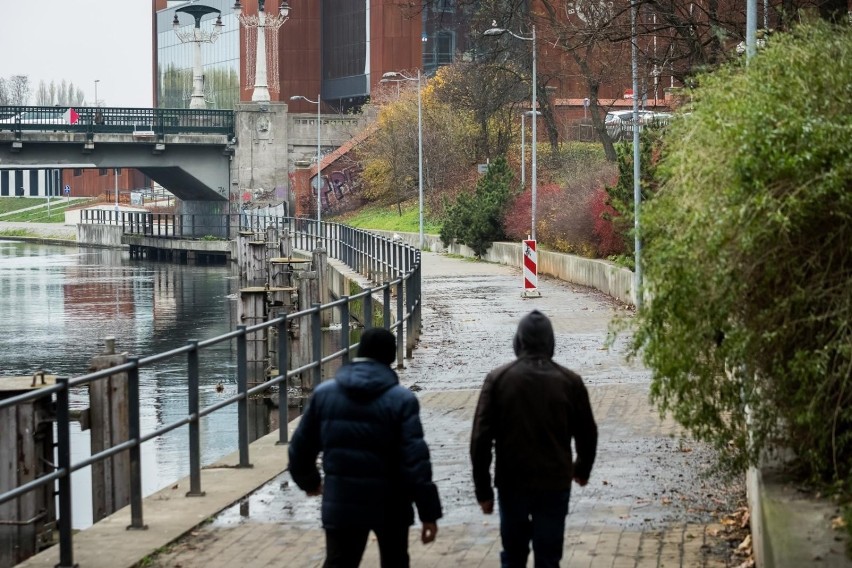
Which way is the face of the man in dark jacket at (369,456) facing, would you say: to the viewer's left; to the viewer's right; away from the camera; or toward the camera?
away from the camera

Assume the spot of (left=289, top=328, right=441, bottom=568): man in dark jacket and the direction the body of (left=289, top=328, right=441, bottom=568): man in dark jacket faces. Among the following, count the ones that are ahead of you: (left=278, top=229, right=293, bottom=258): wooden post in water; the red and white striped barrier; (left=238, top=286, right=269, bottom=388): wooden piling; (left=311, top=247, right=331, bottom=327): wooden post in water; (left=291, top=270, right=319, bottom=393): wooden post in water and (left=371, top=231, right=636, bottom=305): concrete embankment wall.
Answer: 6

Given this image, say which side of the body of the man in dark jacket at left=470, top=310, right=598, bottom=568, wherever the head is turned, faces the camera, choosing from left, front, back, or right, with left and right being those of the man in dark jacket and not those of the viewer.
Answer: back

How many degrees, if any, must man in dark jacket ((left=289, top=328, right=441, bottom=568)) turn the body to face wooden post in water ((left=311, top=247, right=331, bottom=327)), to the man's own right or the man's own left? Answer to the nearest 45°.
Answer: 0° — they already face it

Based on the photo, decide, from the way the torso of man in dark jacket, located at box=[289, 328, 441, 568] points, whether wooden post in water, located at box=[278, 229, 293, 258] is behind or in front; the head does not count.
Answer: in front

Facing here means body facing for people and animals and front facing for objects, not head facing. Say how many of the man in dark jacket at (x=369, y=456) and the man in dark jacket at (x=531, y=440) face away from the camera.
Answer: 2

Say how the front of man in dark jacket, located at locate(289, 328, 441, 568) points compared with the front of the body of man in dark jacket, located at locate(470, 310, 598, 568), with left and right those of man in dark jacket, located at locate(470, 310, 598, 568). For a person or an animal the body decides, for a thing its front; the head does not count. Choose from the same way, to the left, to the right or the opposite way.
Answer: the same way

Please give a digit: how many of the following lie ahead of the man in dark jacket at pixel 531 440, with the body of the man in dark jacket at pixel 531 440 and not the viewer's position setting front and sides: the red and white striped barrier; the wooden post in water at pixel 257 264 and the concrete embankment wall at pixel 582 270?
3

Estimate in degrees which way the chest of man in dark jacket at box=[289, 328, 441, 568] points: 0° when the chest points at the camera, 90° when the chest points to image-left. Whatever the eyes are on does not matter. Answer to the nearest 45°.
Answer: approximately 180°

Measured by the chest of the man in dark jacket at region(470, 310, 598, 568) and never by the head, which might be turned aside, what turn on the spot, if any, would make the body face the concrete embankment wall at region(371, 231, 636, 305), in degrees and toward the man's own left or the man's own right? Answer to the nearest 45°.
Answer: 0° — they already face it

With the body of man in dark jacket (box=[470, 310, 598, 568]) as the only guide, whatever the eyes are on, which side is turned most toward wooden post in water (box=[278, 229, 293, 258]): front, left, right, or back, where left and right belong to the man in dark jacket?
front

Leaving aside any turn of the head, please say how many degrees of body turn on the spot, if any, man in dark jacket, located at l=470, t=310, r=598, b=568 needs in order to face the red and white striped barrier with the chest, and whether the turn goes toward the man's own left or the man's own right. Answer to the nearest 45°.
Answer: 0° — they already face it

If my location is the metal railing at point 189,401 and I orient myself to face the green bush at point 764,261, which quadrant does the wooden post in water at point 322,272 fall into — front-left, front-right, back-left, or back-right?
front-left
